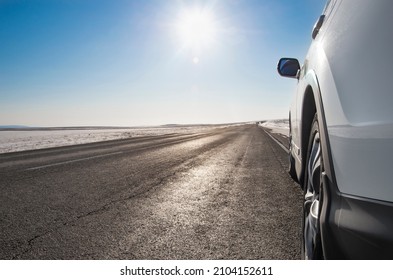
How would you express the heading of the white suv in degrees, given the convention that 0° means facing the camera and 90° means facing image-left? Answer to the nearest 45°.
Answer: approximately 180°
